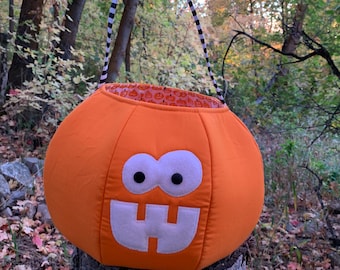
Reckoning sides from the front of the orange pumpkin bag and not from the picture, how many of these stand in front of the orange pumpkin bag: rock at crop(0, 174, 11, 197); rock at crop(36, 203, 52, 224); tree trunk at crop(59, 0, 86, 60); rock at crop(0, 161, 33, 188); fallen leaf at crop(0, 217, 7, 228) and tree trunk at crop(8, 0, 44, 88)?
0

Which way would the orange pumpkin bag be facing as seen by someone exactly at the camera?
facing the viewer

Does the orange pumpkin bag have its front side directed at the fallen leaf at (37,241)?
no

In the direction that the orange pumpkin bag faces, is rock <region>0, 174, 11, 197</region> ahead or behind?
behind

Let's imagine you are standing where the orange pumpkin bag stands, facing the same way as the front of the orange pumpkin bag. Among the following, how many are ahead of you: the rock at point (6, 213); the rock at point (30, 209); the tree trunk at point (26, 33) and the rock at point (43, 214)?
0

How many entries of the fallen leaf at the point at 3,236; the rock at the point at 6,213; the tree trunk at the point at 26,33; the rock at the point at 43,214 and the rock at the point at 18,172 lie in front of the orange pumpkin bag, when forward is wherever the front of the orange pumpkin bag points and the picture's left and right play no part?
0

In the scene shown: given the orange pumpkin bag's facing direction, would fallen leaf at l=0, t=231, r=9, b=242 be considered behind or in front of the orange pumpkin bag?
behind

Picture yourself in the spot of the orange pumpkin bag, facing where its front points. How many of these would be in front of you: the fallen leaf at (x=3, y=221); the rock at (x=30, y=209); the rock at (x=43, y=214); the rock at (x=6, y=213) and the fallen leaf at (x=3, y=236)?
0

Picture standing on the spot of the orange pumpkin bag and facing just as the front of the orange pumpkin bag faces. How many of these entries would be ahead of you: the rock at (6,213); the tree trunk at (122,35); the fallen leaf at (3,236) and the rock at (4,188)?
0

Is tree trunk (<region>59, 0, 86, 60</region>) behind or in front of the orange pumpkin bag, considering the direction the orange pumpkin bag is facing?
behind

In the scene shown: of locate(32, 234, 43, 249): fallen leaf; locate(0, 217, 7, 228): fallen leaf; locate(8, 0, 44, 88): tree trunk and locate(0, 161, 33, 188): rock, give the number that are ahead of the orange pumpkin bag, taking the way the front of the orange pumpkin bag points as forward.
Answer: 0

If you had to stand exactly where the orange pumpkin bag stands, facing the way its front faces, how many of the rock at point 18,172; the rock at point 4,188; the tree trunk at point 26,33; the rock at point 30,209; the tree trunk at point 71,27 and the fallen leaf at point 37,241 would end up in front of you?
0

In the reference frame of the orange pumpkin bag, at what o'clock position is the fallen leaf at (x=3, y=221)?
The fallen leaf is roughly at 5 o'clock from the orange pumpkin bag.
